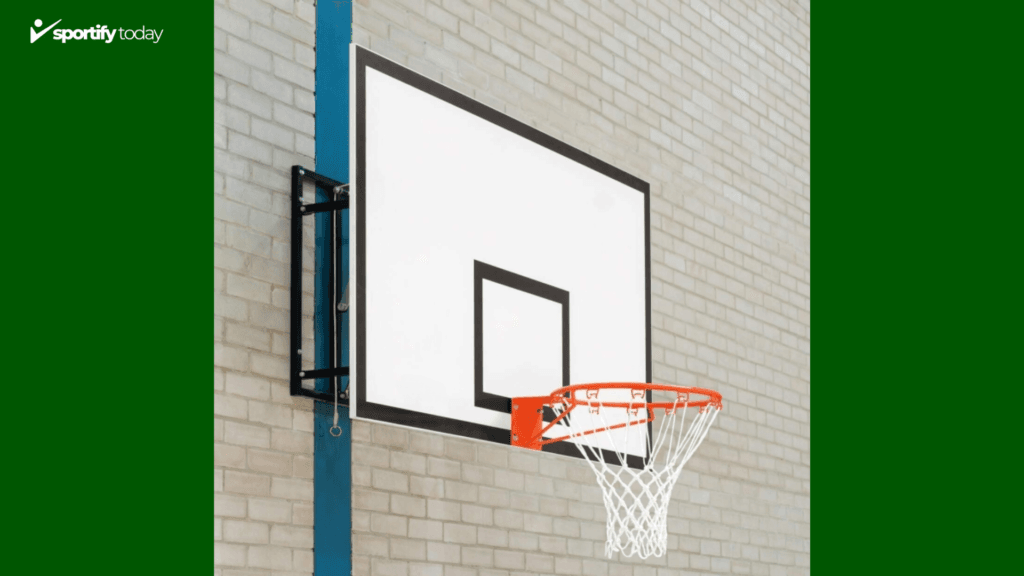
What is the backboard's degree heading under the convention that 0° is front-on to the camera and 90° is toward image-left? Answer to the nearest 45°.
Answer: approximately 315°

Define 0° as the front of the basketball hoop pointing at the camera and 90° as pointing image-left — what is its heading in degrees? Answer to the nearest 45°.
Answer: approximately 315°
